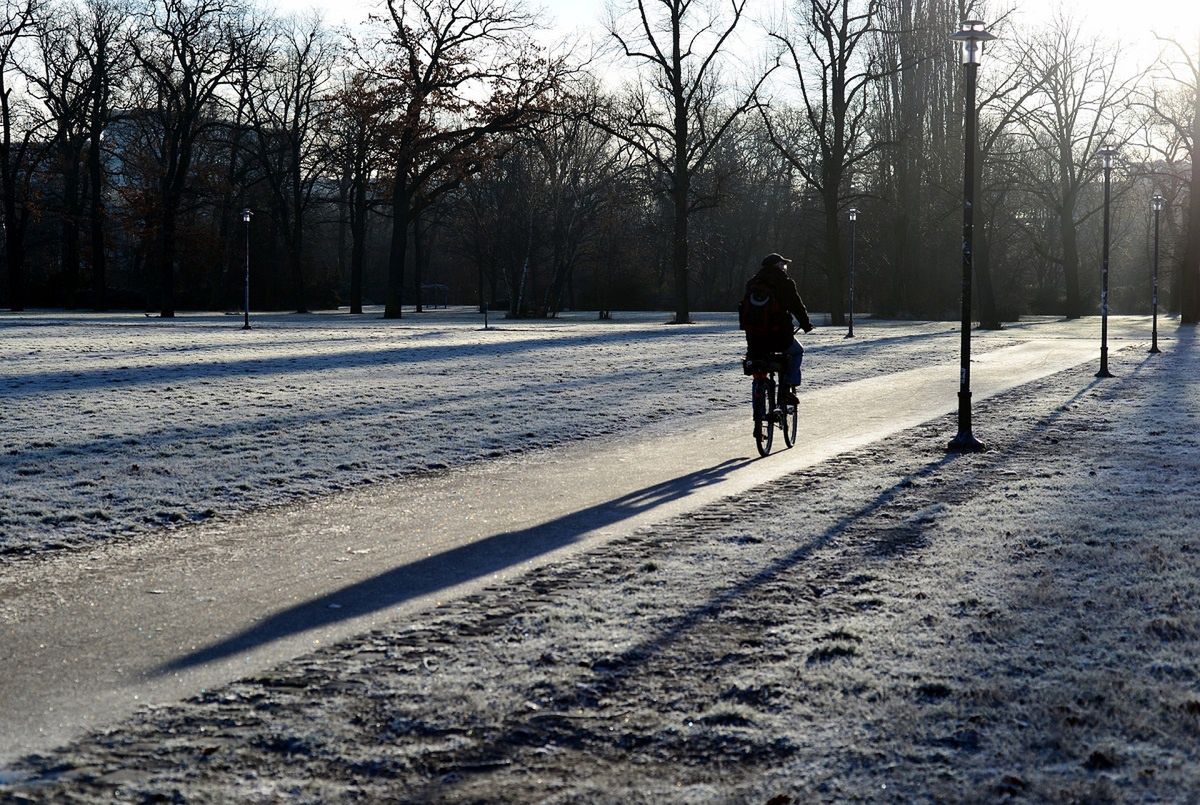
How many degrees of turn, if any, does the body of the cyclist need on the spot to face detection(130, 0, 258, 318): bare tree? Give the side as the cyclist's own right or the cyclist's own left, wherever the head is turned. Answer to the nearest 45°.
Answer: approximately 90° to the cyclist's own left

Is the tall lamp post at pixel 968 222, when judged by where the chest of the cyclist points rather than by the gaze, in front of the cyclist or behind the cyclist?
in front

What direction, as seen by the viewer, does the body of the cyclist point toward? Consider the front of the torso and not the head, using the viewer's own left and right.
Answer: facing away from the viewer and to the right of the viewer
